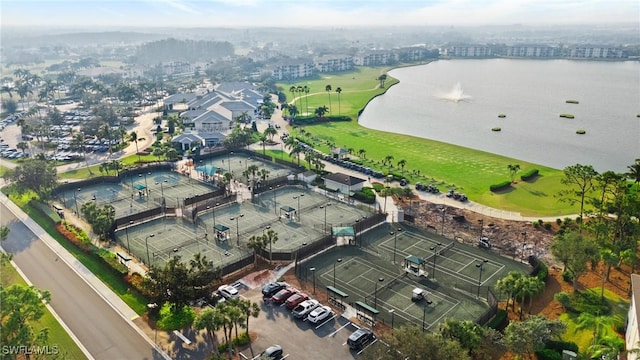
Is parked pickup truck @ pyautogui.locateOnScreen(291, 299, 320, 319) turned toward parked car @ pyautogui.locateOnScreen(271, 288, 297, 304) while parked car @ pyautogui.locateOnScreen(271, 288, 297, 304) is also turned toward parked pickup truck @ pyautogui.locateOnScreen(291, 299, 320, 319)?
no

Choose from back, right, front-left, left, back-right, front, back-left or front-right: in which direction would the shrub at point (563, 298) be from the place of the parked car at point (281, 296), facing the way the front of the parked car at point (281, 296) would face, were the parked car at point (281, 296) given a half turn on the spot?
back-left

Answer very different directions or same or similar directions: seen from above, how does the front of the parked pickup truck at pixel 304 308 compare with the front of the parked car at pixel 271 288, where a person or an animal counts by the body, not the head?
same or similar directions

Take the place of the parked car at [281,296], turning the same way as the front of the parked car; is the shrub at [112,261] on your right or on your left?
on your left

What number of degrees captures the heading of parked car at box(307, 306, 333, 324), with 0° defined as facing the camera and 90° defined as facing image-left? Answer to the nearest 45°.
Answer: approximately 225°

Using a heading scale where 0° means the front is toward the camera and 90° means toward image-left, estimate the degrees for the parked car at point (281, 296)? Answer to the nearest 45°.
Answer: approximately 225°

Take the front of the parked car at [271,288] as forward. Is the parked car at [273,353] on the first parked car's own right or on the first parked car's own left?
on the first parked car's own right

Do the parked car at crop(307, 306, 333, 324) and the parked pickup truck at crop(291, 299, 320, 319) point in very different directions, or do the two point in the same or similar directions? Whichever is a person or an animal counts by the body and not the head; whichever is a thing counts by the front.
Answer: same or similar directions

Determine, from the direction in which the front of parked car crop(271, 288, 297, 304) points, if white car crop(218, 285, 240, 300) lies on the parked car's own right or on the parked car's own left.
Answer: on the parked car's own left

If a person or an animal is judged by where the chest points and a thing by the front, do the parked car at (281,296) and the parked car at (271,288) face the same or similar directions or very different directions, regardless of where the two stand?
same or similar directions

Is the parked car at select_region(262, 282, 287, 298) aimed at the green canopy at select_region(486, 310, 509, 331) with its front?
no

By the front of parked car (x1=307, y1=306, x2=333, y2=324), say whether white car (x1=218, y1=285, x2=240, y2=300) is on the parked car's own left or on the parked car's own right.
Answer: on the parked car's own left

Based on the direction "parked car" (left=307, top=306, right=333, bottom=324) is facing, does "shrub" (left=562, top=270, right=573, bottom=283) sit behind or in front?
in front

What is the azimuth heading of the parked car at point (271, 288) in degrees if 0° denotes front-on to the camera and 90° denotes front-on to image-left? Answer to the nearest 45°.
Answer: approximately 225°

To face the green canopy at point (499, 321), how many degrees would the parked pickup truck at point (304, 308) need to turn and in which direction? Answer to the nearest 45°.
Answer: approximately 45° to its right

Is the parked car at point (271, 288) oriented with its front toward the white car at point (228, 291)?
no

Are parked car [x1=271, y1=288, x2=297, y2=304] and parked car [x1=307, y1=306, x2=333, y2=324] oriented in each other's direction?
no
